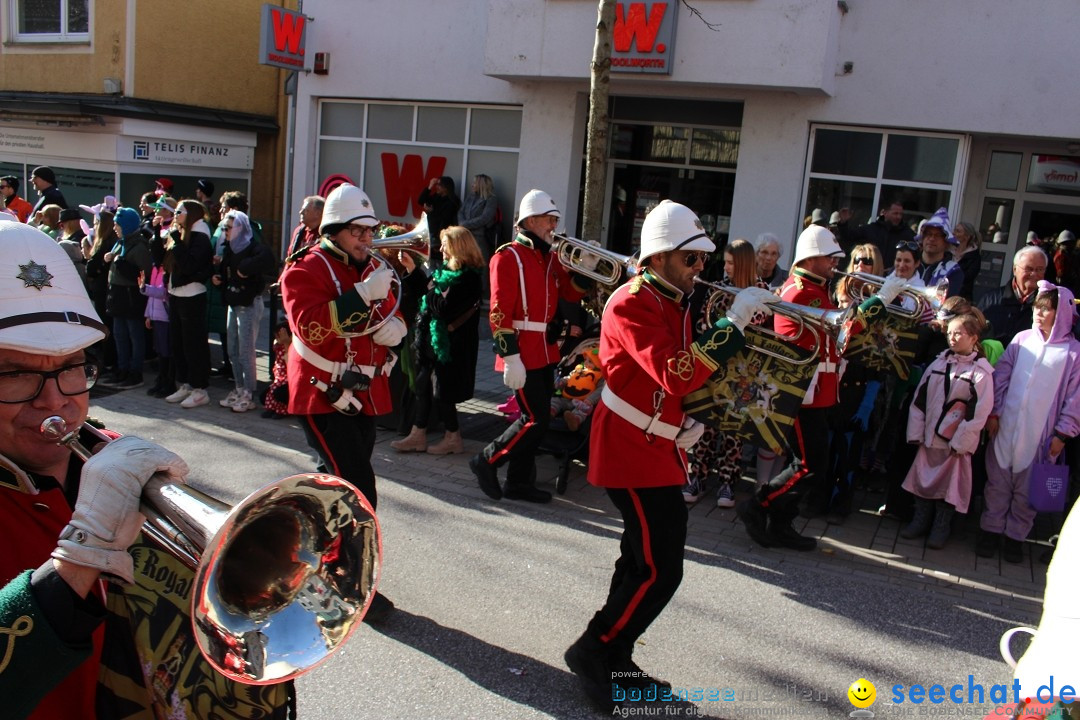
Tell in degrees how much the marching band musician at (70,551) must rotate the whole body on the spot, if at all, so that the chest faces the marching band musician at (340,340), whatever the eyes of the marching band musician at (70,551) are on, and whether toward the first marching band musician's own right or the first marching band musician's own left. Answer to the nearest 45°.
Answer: approximately 135° to the first marching band musician's own left

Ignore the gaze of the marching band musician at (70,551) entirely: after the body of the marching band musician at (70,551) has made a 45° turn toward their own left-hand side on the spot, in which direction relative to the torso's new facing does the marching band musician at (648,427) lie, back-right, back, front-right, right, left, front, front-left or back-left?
front-left

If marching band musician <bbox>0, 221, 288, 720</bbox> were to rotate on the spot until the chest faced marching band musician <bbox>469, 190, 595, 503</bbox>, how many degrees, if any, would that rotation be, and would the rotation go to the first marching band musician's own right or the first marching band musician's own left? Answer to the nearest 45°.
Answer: approximately 90° to the first marching band musician's own left

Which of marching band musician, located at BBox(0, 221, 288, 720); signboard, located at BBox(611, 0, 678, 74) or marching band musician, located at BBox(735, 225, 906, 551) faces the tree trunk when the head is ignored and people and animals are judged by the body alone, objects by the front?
the signboard

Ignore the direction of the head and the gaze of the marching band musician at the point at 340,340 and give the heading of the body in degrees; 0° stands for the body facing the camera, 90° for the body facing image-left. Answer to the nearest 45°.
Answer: approximately 315°

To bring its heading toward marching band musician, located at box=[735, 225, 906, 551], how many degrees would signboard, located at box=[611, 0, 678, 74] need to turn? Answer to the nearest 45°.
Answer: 0° — it already faces them

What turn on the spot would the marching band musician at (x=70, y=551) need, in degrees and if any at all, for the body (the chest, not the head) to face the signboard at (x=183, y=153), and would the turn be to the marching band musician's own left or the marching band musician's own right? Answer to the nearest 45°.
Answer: approximately 135° to the marching band musician's own left
